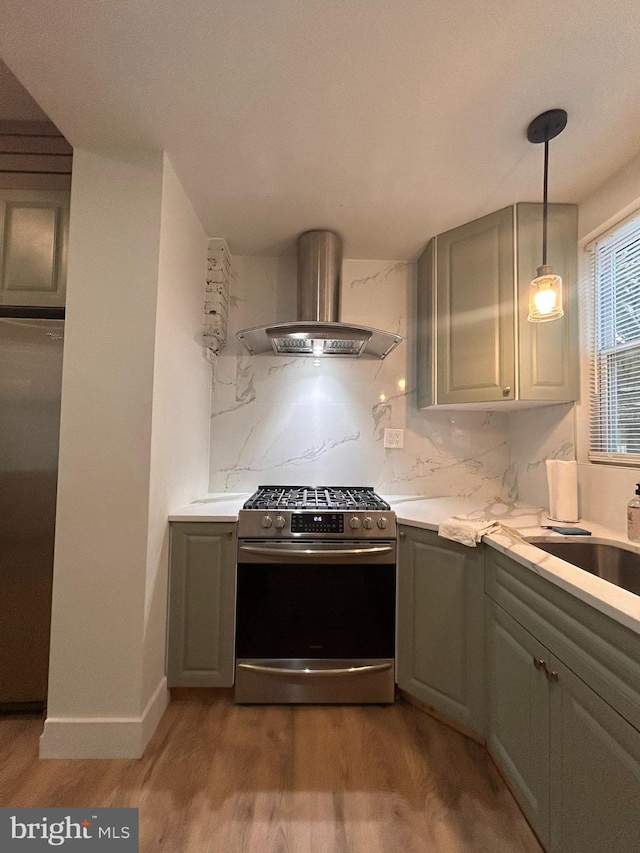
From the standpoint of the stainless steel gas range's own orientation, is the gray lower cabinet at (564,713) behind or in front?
in front

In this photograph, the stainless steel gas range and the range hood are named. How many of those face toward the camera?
2

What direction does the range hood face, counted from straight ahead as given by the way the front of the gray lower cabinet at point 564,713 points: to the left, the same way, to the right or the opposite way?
to the left

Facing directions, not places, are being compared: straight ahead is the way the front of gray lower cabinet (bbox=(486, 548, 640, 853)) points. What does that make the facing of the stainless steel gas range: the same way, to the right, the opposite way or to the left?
to the left

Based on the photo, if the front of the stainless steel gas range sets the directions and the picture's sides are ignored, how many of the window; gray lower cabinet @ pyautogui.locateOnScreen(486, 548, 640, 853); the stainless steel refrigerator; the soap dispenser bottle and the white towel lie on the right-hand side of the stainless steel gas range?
1

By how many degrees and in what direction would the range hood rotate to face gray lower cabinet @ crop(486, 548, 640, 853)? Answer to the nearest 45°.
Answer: approximately 45° to its left

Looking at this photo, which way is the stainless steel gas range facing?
toward the camera

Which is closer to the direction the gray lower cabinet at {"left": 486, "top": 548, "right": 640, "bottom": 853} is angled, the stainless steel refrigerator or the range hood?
the stainless steel refrigerator

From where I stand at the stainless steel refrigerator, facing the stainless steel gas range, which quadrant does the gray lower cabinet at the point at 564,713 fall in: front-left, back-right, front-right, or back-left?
front-right

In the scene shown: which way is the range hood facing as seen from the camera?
toward the camera

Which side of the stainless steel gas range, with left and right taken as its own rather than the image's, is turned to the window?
left

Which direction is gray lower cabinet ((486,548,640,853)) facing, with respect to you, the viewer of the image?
facing the viewer and to the left of the viewer
